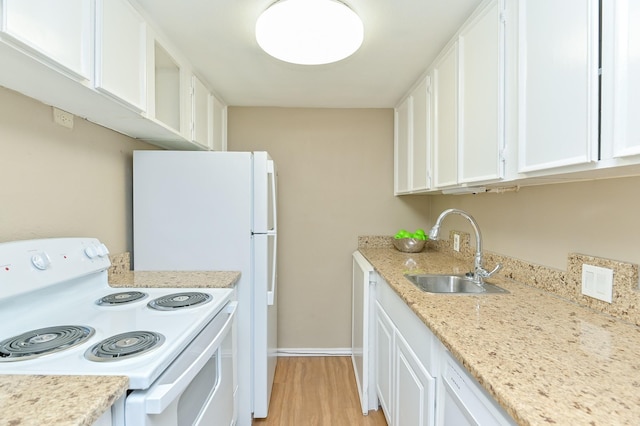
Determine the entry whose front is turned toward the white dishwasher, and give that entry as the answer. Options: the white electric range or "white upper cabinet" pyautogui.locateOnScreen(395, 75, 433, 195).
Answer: the white electric range

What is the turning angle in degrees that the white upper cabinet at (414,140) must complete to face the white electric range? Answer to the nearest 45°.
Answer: approximately 45° to its left

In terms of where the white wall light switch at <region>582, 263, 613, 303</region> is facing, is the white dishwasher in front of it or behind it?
in front

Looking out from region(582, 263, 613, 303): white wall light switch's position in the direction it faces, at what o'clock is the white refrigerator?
The white refrigerator is roughly at 1 o'clock from the white wall light switch.

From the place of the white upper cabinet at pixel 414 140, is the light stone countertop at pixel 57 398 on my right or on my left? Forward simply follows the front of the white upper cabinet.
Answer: on my left

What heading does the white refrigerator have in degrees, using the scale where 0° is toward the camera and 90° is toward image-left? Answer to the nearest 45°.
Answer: approximately 270°

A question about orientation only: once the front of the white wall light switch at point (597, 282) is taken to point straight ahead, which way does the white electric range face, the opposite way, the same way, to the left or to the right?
the opposite way

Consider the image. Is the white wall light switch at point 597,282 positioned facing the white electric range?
yes

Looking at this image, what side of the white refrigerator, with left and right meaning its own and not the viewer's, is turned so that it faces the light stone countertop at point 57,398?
right

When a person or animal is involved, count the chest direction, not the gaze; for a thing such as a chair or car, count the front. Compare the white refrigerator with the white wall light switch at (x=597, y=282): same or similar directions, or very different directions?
very different directions

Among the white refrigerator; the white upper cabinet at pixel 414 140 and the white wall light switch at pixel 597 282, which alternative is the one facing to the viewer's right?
the white refrigerator

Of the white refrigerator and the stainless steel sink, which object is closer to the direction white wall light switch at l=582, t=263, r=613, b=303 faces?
the white refrigerator

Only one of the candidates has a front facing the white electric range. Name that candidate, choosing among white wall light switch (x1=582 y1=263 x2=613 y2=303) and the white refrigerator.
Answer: the white wall light switch

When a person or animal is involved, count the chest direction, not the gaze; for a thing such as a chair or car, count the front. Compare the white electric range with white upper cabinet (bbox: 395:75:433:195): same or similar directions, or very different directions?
very different directions

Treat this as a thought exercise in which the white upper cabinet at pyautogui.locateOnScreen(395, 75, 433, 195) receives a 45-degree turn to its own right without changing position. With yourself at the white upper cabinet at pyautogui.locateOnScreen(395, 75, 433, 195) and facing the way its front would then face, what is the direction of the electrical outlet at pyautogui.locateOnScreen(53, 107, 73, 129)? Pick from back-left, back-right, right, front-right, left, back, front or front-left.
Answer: left

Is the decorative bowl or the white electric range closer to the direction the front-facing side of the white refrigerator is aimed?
the decorative bowl

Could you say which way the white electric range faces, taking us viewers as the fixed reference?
facing the viewer and to the right of the viewer

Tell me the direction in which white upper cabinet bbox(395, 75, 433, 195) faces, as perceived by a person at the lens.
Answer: facing to the left of the viewer
